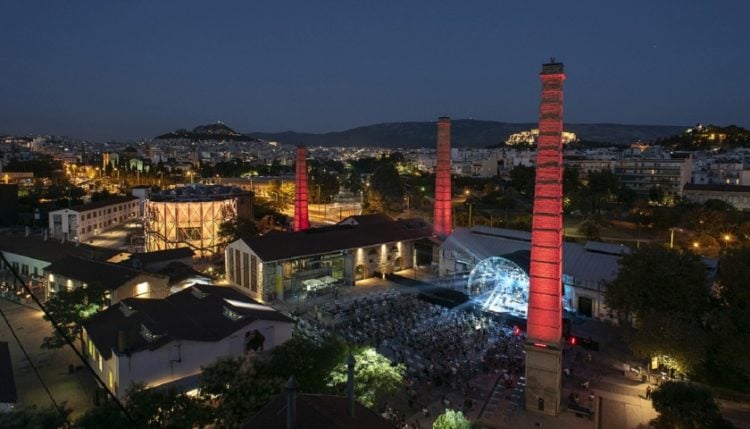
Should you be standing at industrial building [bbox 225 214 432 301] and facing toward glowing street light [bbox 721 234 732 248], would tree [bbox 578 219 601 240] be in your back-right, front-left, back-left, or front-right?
front-left

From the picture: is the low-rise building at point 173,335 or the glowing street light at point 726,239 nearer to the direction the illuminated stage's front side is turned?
the low-rise building

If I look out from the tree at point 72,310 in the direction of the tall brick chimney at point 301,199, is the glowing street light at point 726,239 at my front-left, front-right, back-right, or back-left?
front-right

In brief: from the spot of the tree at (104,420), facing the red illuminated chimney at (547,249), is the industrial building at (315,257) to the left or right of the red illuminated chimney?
left

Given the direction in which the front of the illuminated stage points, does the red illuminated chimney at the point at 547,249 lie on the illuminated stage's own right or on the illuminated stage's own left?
on the illuminated stage's own left

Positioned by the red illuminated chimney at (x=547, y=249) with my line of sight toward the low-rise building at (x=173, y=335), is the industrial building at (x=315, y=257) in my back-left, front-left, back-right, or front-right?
front-right

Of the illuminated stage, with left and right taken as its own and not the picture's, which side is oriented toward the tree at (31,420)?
front

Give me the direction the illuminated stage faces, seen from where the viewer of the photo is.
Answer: facing the viewer and to the left of the viewer

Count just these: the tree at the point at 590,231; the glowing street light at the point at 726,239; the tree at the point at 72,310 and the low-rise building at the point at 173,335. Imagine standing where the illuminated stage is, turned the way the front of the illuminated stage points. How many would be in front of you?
2

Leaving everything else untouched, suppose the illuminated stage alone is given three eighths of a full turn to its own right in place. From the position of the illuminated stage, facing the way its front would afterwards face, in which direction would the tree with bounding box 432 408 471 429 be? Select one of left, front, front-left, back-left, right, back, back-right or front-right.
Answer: back

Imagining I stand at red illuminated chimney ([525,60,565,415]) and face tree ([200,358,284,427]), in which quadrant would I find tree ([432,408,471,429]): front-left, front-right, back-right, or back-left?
front-left

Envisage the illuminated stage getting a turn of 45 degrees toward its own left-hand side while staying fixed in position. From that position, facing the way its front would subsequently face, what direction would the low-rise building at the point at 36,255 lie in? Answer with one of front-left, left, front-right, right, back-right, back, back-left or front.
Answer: right

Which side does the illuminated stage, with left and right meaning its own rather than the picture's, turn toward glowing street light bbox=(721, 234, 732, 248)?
back
